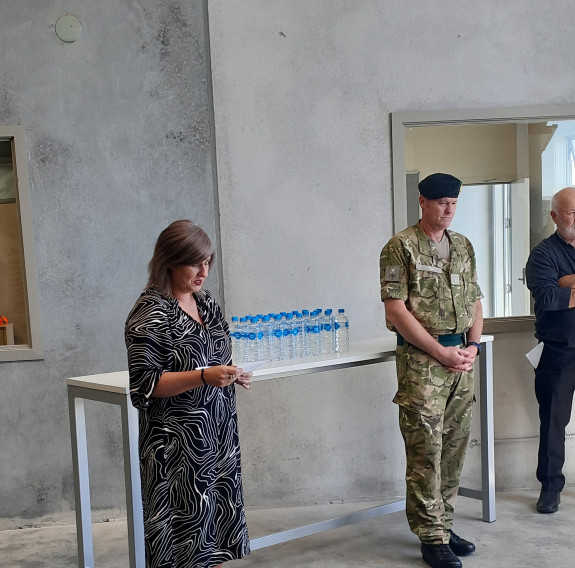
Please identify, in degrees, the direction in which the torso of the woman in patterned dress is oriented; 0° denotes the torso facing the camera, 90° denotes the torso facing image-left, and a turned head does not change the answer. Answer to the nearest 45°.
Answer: approximately 315°

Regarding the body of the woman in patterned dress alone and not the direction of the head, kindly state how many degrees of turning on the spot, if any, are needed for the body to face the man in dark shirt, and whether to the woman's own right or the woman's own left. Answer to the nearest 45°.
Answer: approximately 90° to the woman's own left

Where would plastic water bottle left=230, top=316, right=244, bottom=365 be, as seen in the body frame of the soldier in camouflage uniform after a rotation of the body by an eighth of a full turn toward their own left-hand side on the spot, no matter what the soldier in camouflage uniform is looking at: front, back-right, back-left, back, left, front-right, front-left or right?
back

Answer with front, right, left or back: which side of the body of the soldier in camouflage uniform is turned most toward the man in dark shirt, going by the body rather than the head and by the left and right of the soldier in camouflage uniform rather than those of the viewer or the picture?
left

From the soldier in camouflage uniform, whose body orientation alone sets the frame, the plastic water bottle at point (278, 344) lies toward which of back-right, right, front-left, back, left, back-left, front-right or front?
back-right

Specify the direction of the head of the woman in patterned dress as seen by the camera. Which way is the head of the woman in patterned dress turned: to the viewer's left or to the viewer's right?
to the viewer's right
